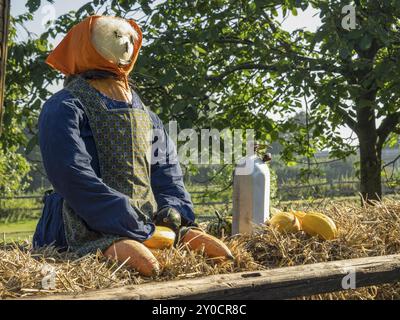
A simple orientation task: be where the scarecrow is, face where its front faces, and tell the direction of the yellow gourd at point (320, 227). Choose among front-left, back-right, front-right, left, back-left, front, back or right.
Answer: front-left

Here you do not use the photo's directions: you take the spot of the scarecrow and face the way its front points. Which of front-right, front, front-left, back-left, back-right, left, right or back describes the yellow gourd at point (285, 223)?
front-left

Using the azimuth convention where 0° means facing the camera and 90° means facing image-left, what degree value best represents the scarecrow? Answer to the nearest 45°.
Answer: approximately 315°
